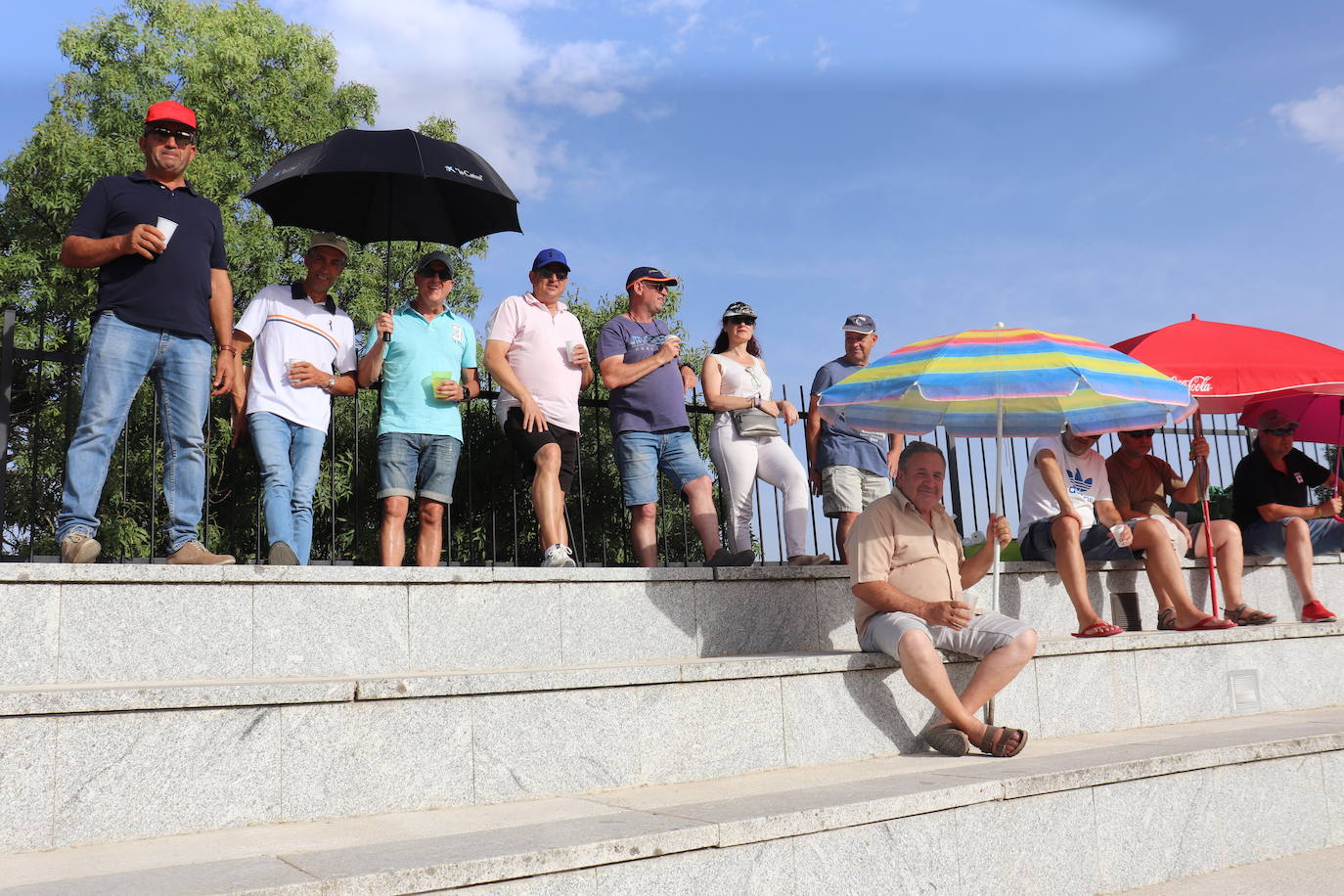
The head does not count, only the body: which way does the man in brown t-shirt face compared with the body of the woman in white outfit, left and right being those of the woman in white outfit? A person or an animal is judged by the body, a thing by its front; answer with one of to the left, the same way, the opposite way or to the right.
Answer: the same way

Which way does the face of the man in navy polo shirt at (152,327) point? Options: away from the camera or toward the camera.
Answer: toward the camera

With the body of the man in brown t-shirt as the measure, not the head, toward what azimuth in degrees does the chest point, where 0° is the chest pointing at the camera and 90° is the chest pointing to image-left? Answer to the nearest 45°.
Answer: approximately 315°

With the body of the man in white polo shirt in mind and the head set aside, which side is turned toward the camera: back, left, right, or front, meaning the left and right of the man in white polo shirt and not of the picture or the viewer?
front

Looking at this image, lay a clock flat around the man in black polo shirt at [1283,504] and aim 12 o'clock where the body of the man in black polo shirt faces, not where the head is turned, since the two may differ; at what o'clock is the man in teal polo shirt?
The man in teal polo shirt is roughly at 3 o'clock from the man in black polo shirt.

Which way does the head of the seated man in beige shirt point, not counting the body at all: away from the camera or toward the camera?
toward the camera

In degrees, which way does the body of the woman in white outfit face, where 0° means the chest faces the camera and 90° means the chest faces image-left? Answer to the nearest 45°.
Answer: approximately 315°

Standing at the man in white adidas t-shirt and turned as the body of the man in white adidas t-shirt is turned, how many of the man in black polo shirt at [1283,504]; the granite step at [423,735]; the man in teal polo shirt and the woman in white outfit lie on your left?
1

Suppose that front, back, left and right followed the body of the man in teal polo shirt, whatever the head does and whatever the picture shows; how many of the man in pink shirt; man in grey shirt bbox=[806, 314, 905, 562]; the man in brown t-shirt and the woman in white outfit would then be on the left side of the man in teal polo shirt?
4

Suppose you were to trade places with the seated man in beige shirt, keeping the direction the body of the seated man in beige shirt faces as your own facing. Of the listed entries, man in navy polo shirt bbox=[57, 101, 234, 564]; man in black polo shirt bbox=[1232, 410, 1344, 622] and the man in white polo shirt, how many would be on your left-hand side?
1

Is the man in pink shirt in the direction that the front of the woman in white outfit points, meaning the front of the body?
no

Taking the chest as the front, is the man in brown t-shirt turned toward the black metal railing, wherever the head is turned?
no

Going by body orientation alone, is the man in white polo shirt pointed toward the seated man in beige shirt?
no

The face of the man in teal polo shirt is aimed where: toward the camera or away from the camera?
toward the camera

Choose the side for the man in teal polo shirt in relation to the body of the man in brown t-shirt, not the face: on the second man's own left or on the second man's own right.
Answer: on the second man's own right

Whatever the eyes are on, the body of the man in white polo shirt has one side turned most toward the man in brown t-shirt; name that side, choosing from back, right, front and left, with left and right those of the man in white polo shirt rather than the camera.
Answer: left

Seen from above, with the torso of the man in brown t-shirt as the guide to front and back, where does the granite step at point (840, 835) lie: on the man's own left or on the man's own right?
on the man's own right

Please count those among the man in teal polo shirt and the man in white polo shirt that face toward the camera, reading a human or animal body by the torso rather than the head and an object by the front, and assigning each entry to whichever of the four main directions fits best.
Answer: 2

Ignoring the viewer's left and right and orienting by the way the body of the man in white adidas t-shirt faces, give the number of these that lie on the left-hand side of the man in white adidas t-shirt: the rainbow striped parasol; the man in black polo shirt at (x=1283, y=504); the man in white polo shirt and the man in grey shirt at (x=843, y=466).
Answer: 1

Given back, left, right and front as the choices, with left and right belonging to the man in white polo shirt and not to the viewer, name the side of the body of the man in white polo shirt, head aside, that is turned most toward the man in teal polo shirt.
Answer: left

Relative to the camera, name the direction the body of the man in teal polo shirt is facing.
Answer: toward the camera
